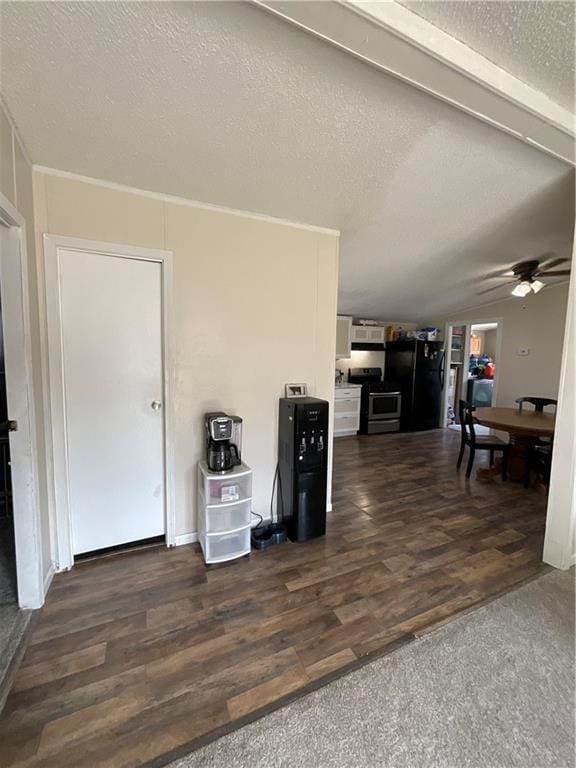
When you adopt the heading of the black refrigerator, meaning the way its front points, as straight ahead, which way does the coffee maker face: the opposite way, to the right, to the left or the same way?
the same way

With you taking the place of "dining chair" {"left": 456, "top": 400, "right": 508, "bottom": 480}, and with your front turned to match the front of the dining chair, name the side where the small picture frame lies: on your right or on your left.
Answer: on your right

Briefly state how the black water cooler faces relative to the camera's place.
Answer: facing the viewer and to the right of the viewer

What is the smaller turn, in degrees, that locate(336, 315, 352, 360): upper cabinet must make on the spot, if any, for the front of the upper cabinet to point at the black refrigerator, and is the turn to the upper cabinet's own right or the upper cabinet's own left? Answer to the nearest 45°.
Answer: approximately 45° to the upper cabinet's own left

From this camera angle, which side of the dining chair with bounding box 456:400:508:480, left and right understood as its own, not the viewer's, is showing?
right

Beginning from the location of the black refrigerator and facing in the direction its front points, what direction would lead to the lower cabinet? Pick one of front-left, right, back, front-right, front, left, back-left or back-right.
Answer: right

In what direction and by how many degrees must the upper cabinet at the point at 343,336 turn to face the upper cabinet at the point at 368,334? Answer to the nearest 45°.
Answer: approximately 90° to its left

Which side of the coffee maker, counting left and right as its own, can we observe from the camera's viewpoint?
front

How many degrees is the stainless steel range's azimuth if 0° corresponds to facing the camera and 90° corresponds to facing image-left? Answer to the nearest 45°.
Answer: approximately 315°

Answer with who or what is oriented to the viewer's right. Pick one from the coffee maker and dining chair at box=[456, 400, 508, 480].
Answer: the dining chair

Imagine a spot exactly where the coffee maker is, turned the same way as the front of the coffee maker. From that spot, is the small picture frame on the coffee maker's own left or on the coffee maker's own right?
on the coffee maker's own left

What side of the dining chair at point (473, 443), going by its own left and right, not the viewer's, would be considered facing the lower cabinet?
back

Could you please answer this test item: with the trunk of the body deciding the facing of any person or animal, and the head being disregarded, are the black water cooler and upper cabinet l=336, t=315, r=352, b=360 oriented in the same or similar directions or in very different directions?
same or similar directions

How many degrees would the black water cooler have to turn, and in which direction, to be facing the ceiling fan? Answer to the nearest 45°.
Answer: approximately 90° to its left
